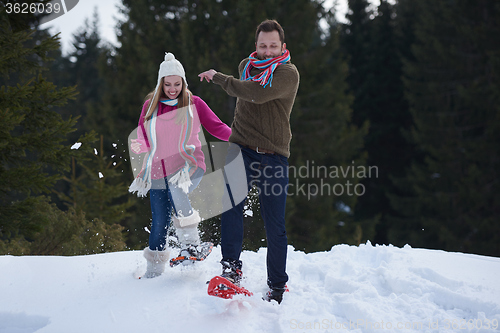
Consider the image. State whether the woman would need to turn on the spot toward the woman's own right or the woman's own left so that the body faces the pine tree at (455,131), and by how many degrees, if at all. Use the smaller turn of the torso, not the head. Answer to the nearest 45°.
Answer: approximately 135° to the woman's own left

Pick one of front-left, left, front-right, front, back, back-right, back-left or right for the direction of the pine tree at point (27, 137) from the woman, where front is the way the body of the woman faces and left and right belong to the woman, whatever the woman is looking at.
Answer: back-right

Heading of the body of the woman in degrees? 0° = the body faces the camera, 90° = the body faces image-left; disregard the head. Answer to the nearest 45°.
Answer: approximately 0°

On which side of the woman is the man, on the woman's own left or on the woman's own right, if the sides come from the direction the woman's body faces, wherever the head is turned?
on the woman's own left

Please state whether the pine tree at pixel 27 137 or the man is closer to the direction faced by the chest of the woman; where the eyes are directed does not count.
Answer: the man

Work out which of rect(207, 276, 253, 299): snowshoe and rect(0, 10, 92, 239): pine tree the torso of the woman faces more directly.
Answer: the snowshoe

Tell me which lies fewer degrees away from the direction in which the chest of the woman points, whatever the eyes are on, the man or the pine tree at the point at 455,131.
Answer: the man

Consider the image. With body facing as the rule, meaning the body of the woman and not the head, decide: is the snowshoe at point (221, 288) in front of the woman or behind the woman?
in front
